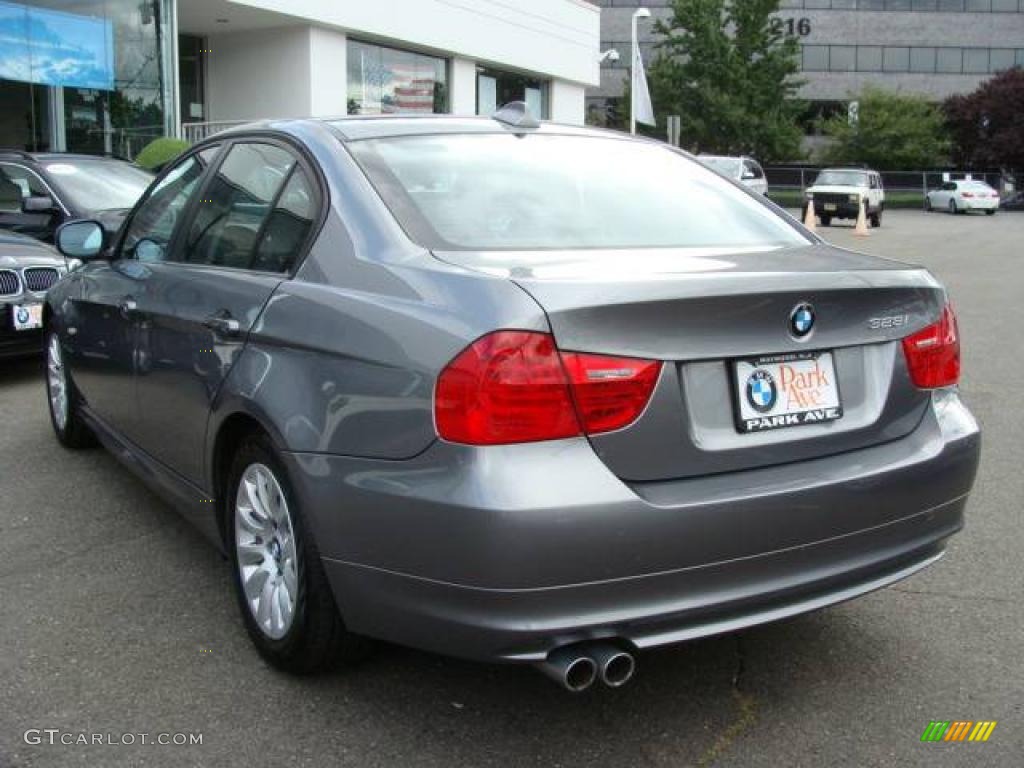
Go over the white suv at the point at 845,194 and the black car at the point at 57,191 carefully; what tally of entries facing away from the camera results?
0

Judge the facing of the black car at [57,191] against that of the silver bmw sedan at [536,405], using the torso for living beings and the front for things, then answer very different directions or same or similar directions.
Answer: very different directions

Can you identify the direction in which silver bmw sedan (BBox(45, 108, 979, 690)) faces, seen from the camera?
facing away from the viewer and to the left of the viewer

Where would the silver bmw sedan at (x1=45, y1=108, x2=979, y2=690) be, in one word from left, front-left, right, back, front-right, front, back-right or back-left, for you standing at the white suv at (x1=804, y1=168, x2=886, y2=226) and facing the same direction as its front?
front-left

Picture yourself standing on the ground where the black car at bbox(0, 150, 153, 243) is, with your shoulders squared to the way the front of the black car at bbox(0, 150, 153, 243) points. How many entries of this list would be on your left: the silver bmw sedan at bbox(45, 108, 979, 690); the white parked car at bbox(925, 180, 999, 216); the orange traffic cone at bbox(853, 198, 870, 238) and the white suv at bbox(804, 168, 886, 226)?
3

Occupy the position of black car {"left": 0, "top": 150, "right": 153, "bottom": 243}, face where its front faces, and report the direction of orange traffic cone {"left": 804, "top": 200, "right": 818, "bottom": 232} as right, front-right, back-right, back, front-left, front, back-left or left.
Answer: left

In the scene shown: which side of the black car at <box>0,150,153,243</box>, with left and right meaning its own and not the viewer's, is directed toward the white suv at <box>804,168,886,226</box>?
left

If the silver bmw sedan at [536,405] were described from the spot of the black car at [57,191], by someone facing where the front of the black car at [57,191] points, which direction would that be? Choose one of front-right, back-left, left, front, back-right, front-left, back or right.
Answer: front-right

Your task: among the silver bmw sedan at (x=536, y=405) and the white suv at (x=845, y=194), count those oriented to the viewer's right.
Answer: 0

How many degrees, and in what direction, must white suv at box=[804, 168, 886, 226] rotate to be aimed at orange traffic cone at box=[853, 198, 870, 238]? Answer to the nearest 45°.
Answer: approximately 45° to its left

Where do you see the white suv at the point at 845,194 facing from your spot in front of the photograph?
facing the viewer and to the left of the viewer

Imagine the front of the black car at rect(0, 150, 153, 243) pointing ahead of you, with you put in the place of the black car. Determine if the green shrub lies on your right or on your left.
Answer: on your left

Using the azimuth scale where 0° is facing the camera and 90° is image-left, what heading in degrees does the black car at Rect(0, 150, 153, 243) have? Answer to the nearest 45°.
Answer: approximately 315°

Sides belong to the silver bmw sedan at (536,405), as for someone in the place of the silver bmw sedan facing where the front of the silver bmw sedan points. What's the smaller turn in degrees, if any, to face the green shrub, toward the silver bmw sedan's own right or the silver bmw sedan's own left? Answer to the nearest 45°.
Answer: approximately 45° to the silver bmw sedan's own right
